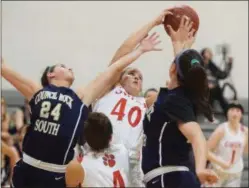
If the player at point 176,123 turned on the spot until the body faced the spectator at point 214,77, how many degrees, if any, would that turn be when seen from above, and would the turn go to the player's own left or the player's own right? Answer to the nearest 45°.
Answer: approximately 45° to the player's own right

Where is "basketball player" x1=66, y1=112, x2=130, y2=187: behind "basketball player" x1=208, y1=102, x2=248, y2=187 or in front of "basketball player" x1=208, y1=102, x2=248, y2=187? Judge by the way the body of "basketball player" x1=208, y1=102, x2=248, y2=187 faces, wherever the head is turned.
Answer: in front

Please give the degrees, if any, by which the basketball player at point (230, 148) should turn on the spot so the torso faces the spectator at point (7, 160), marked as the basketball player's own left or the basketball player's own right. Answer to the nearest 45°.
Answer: approximately 45° to the basketball player's own right

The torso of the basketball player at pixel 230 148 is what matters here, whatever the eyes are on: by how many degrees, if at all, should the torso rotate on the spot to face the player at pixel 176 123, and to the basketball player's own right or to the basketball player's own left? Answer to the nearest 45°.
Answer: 0° — they already face them

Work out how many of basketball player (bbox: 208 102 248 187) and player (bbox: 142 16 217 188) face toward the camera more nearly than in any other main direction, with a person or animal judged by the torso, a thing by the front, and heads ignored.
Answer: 1

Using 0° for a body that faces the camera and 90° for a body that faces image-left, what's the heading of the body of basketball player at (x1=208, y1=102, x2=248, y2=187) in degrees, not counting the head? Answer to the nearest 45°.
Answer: approximately 0°

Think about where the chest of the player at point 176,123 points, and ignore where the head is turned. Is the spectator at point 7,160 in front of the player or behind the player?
in front

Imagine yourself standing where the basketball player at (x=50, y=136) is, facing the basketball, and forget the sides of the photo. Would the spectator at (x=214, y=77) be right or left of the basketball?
left

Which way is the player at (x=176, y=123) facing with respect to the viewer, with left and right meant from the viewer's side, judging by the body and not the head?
facing away from the viewer and to the left of the viewer
